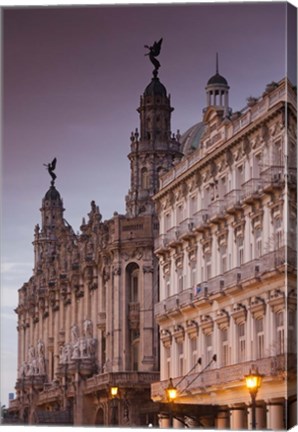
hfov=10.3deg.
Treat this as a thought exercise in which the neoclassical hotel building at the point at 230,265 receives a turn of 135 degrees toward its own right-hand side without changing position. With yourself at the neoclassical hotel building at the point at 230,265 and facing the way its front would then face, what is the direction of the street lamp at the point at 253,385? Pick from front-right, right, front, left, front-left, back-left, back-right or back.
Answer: back

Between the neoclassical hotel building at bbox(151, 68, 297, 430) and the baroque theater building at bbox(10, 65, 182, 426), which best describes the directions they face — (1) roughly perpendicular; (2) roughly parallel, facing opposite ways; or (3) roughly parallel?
roughly parallel

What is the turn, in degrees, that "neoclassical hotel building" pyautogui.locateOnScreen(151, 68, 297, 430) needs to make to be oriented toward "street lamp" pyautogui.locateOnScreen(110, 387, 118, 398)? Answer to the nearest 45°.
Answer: approximately 90° to its right

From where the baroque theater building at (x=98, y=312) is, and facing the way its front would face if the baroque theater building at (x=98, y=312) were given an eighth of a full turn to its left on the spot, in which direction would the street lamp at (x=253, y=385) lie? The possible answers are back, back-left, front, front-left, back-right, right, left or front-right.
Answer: front

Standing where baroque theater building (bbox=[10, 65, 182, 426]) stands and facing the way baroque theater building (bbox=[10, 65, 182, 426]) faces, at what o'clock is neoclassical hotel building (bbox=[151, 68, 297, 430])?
neoclassical hotel building (bbox=[151, 68, 297, 430]) is roughly at 10 o'clock from baroque theater building (bbox=[10, 65, 182, 426]).

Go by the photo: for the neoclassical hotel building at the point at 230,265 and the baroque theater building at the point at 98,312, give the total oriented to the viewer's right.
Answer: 0

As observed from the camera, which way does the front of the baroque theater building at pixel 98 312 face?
facing the viewer and to the left of the viewer
